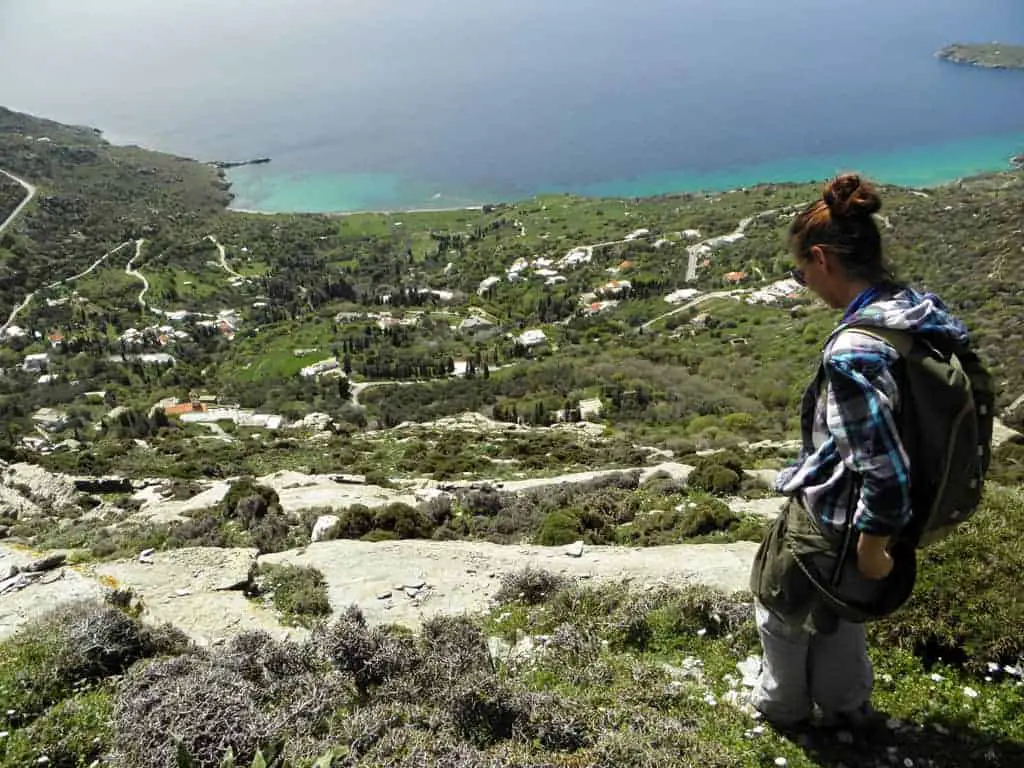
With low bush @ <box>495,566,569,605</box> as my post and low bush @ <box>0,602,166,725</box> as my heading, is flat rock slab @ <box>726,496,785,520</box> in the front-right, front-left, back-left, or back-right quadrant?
back-right

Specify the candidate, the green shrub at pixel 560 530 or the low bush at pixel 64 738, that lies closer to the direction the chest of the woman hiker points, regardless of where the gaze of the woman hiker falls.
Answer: the low bush

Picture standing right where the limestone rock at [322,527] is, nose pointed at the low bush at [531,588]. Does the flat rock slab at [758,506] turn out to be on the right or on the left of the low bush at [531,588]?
left

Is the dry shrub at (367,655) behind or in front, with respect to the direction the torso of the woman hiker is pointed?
in front

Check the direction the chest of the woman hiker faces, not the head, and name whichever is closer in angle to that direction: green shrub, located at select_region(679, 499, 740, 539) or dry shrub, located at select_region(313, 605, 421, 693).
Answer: the dry shrub

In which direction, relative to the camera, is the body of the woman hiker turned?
to the viewer's left

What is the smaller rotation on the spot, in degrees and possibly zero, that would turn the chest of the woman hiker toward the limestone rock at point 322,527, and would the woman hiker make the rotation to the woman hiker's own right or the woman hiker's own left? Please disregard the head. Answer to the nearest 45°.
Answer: approximately 45° to the woman hiker's own right

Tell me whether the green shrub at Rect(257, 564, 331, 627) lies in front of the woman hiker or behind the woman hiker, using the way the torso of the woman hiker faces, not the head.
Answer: in front

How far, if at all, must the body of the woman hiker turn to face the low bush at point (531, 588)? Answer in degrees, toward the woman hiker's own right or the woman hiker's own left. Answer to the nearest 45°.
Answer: approximately 45° to the woman hiker's own right

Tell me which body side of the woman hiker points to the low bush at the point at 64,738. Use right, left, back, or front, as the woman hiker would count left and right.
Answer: front

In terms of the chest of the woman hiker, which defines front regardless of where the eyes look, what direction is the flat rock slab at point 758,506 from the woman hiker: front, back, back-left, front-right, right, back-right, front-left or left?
right

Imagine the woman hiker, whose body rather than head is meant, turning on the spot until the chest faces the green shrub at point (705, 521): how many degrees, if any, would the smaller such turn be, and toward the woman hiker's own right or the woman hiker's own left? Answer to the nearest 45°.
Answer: approximately 90° to the woman hiker's own right
